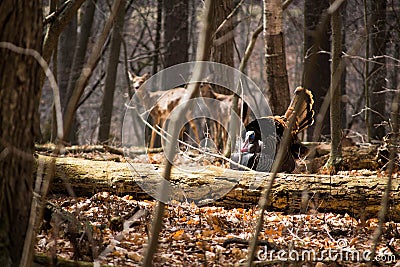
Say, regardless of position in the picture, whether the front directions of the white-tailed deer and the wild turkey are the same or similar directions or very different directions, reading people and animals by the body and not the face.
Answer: same or similar directions

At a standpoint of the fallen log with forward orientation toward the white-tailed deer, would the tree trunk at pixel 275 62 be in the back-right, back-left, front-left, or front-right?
front-right

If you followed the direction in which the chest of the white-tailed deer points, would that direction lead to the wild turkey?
no

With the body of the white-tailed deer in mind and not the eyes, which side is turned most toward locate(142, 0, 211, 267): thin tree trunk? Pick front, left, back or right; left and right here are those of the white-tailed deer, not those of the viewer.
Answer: left

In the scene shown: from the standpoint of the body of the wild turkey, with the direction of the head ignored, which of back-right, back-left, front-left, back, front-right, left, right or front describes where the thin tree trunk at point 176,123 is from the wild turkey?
left

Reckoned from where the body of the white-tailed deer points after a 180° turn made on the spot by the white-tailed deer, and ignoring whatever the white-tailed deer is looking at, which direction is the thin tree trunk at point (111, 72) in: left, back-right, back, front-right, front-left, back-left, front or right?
back-left

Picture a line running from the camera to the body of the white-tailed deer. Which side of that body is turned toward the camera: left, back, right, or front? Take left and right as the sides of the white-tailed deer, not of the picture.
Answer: left

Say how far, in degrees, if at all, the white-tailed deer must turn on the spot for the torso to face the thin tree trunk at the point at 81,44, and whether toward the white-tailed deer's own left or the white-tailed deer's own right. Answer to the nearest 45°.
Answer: approximately 45° to the white-tailed deer's own right

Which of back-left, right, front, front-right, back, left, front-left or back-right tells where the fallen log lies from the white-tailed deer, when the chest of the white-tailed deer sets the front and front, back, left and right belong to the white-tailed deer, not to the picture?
left

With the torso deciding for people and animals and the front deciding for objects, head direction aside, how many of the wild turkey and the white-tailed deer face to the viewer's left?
2

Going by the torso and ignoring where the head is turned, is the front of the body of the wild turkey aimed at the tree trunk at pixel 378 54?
no

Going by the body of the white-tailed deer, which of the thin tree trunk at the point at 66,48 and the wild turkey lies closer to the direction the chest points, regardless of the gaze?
the thin tree trunk

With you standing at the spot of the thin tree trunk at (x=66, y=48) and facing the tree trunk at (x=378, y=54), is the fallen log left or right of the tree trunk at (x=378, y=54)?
right

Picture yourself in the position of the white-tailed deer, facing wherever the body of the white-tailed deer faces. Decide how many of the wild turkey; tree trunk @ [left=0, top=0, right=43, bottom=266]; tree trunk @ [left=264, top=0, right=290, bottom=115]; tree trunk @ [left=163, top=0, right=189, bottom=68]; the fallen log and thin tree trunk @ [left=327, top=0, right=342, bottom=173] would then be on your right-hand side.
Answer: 1

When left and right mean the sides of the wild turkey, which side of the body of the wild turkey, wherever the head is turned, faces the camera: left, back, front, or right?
left

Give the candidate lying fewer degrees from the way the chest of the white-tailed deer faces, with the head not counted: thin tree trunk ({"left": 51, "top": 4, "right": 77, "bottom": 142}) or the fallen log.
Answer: the thin tree trunk

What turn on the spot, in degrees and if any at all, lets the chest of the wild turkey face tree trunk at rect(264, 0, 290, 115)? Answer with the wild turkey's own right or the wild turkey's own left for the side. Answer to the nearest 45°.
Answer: approximately 90° to the wild turkey's own right
